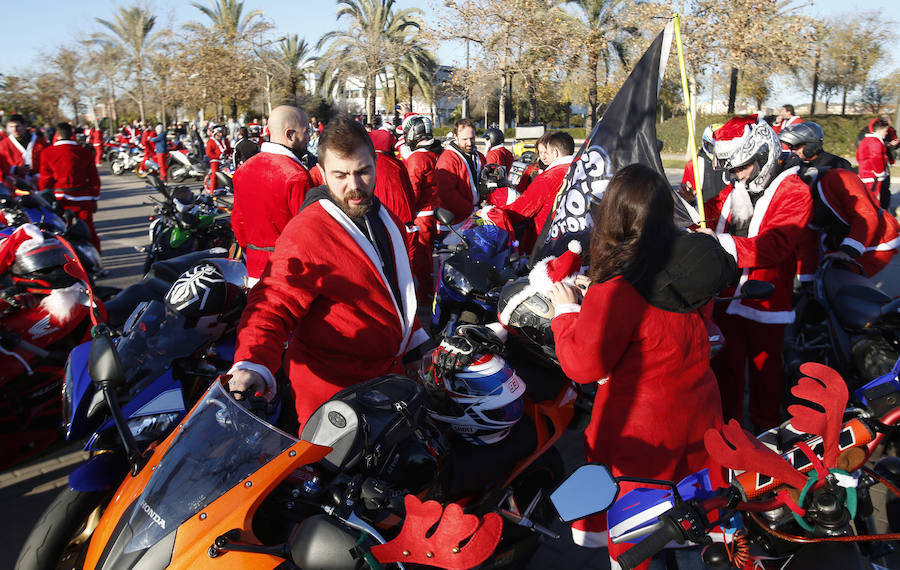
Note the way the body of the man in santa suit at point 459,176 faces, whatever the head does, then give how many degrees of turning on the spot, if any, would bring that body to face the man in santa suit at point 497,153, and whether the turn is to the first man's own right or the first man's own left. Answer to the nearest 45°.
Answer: approximately 135° to the first man's own left

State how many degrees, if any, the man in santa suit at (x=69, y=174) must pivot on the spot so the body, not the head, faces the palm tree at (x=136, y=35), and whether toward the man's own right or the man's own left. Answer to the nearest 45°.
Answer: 0° — they already face it

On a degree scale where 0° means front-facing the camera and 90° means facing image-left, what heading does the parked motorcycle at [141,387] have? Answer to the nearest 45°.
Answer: approximately 45°

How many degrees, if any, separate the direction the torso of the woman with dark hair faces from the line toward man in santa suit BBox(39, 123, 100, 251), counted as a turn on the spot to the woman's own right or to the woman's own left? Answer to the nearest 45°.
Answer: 0° — they already face them

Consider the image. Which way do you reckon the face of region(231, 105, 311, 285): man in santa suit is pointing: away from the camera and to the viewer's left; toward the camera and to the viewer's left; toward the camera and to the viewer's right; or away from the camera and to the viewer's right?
away from the camera and to the viewer's right

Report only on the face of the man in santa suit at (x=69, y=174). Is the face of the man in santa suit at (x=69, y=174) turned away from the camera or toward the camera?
away from the camera

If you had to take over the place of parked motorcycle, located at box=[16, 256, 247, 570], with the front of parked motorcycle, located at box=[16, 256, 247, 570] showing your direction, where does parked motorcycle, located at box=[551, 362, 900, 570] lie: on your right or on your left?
on your left

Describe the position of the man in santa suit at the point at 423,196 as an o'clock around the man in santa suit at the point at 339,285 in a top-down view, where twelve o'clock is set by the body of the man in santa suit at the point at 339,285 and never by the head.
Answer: the man in santa suit at the point at 423,196 is roughly at 8 o'clock from the man in santa suit at the point at 339,285.
